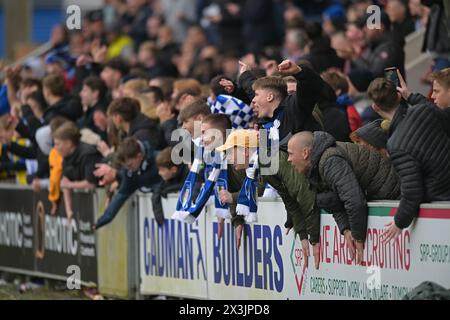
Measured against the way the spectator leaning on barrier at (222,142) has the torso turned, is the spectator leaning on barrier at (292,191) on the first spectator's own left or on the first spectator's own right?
on the first spectator's own left

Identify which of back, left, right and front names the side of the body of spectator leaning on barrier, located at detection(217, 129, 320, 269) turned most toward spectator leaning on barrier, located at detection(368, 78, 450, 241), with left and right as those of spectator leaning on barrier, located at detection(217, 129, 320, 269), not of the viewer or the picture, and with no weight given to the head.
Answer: left

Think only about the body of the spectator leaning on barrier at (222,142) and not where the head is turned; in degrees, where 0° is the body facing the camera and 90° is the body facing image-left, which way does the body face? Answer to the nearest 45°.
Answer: approximately 45°

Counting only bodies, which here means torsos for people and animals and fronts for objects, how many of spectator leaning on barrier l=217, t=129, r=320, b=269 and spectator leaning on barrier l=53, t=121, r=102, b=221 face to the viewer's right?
0

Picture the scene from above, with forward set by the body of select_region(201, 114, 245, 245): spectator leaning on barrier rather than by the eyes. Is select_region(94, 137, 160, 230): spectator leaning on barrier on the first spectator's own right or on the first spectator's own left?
on the first spectator's own right

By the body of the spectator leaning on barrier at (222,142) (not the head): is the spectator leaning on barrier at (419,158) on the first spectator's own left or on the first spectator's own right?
on the first spectator's own left

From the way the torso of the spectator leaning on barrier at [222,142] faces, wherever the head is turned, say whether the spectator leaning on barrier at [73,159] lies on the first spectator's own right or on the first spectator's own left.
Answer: on the first spectator's own right

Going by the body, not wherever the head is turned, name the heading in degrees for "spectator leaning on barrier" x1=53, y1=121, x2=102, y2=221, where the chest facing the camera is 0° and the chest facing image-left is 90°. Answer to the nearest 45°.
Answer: approximately 45°

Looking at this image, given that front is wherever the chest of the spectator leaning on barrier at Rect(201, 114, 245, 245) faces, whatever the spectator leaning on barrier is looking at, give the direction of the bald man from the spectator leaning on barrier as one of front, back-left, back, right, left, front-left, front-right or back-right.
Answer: left

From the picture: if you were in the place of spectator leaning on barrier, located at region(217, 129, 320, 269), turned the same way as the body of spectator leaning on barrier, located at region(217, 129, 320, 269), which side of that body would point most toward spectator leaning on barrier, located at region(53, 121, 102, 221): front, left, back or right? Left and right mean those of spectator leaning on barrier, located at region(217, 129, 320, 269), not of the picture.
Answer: right

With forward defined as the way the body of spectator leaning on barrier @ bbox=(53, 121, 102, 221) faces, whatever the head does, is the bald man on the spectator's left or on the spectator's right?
on the spectator's left

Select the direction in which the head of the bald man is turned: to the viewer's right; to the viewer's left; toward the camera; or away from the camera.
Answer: to the viewer's left

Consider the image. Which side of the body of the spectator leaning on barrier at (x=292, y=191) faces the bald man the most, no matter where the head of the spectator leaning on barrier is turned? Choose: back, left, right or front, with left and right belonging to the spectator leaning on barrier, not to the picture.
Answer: left
